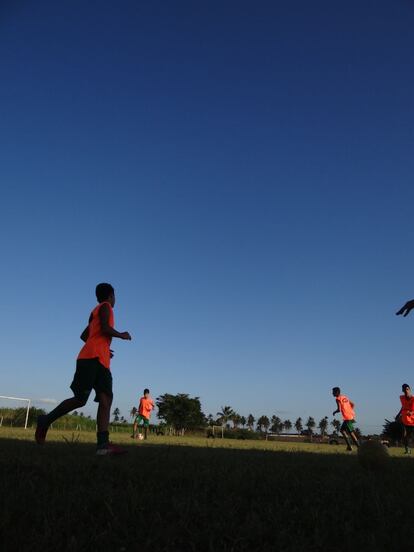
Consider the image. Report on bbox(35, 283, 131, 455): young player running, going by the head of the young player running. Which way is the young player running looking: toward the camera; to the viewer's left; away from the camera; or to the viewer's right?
to the viewer's right

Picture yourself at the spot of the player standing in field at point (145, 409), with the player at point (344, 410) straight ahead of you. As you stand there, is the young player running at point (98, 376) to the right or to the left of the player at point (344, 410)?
right

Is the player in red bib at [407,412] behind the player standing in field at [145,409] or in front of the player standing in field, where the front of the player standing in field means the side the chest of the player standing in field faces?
in front

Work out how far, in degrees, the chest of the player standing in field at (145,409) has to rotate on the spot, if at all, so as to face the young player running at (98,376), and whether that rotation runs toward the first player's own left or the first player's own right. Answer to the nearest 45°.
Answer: approximately 45° to the first player's own right
